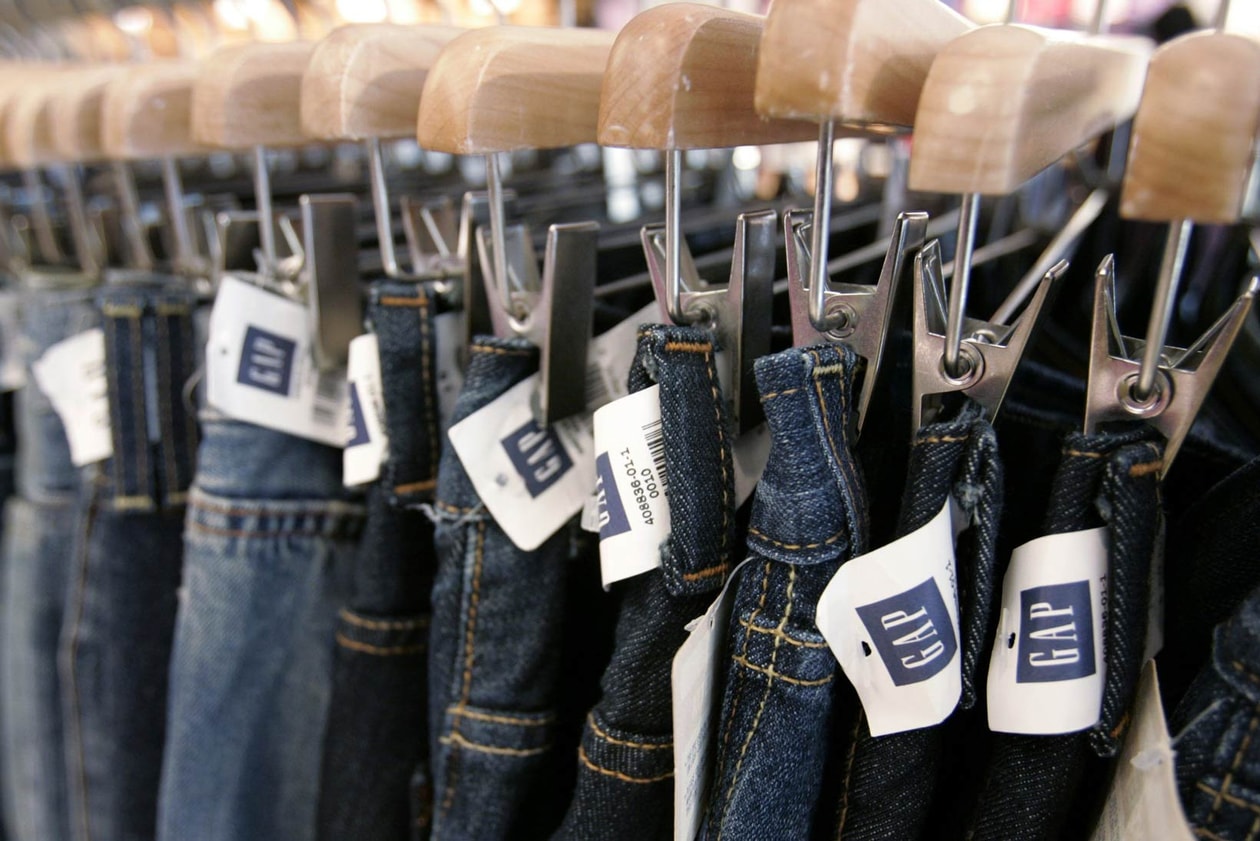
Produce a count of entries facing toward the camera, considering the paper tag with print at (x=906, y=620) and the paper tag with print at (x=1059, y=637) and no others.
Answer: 2

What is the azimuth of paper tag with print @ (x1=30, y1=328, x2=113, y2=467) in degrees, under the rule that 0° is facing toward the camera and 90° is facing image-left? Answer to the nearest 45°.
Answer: approximately 0°

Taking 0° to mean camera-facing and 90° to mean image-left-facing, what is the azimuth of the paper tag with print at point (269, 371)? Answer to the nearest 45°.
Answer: approximately 0°
